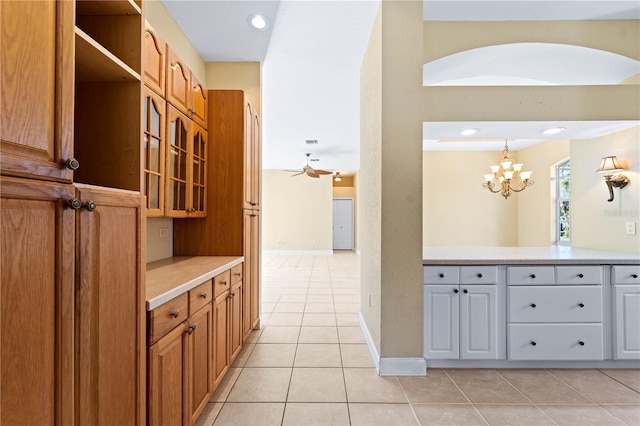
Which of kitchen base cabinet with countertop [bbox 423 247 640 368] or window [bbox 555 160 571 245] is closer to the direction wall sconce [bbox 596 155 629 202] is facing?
the kitchen base cabinet with countertop

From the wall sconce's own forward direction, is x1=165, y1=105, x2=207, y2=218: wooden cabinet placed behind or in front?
in front

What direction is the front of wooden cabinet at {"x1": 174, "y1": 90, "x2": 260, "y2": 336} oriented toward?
to the viewer's right

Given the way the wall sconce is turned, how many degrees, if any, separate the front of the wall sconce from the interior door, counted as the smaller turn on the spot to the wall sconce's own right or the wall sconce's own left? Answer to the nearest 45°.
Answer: approximately 90° to the wall sconce's own right

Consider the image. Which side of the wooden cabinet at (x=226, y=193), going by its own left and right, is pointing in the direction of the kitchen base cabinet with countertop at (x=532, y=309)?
front

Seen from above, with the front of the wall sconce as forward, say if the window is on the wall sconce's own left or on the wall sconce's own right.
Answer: on the wall sconce's own right

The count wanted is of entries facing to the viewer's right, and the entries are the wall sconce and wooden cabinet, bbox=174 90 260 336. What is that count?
1

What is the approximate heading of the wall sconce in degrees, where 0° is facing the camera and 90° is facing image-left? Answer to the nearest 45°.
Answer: approximately 45°

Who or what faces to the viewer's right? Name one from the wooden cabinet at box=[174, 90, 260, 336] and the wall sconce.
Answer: the wooden cabinet

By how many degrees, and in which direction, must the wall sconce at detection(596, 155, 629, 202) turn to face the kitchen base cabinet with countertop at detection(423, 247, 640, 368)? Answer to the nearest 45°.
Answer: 0° — it already faces it

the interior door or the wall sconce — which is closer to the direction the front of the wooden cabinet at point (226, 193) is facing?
the wall sconce
